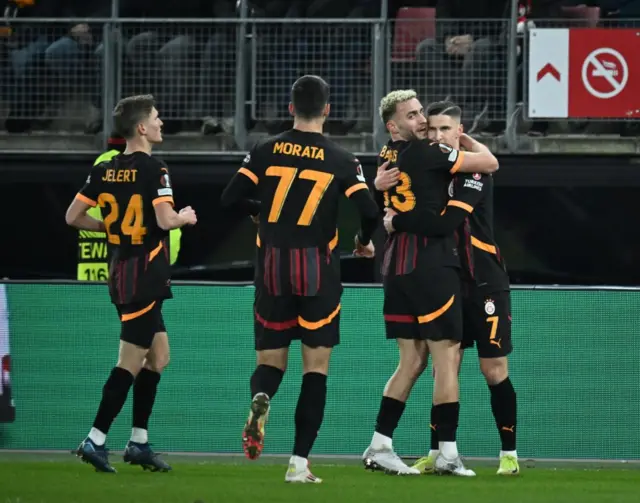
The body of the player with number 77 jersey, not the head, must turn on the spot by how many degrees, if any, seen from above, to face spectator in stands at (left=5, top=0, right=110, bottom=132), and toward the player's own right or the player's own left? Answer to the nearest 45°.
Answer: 0° — they already face them

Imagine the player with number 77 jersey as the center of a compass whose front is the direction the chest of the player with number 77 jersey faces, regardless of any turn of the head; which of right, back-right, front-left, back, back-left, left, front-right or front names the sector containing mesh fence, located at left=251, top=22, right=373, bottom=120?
front

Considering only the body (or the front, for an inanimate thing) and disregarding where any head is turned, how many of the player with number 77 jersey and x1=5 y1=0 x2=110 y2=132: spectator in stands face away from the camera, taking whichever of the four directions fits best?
1

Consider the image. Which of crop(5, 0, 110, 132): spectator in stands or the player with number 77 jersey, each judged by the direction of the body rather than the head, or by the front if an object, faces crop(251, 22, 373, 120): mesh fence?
the player with number 77 jersey

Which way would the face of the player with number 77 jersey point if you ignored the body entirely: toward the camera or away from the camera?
away from the camera

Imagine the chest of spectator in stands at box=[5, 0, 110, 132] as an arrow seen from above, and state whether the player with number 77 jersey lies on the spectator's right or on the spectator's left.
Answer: on the spectator's left

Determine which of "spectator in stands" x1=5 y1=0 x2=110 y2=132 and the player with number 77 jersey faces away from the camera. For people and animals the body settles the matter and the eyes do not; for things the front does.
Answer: the player with number 77 jersey

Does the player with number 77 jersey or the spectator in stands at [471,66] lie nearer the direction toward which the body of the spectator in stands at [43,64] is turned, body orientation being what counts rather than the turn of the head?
the player with number 77 jersey

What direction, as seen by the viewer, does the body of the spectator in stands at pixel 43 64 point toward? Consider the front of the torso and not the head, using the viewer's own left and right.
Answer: facing the viewer and to the left of the viewer

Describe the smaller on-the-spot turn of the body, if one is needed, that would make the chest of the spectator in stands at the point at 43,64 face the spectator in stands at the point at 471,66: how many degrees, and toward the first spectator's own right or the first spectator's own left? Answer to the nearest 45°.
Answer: approximately 135° to the first spectator's own left

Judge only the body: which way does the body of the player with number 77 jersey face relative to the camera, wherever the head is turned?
away from the camera
